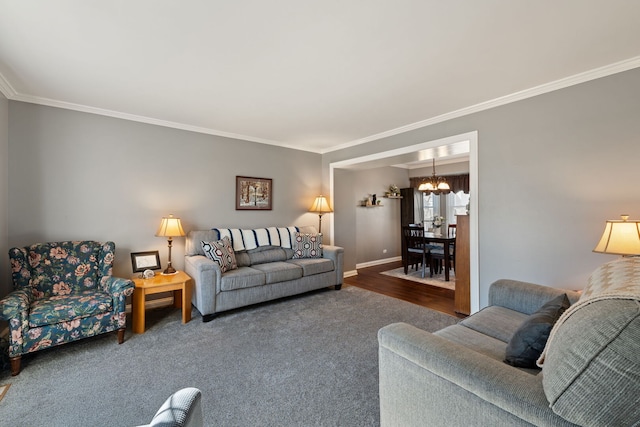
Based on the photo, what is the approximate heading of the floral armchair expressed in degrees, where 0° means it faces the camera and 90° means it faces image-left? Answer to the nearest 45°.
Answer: approximately 315°

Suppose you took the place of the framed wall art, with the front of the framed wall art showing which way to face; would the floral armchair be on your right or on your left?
on your right

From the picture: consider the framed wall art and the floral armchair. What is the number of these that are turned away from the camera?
0

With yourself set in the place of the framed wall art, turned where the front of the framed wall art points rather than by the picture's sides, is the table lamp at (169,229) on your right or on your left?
on your right

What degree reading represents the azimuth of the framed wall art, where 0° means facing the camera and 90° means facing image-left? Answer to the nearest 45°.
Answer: approximately 315°

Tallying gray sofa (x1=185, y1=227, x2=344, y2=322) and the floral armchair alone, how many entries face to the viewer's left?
0

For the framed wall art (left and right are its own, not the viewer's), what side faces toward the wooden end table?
right

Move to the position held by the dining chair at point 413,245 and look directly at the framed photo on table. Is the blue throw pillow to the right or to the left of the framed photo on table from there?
left

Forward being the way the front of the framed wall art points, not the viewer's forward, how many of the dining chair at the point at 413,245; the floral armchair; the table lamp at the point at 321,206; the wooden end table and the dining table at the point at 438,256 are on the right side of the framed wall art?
2

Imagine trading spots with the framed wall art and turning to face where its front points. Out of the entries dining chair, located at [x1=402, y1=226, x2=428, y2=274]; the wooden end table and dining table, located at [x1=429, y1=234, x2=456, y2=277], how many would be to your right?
1
